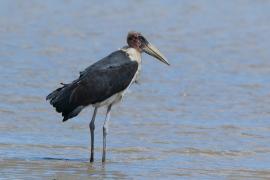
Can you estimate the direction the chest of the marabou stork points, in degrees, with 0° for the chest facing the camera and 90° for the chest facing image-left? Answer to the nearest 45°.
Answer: approximately 270°
